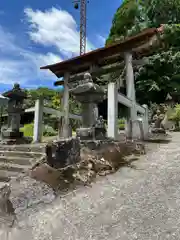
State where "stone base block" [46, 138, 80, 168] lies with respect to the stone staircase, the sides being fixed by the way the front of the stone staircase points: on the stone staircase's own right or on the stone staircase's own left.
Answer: on the stone staircase's own left

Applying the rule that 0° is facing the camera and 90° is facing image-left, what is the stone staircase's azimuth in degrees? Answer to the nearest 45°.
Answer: approximately 45°

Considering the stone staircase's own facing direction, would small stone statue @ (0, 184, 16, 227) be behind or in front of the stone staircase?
in front

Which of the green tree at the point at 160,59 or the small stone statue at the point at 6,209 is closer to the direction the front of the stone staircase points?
the small stone statue

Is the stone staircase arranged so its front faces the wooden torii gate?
no

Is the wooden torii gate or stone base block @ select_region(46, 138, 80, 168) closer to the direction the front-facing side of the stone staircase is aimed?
the stone base block

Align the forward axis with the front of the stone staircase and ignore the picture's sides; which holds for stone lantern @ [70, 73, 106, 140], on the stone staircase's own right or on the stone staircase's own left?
on the stone staircase's own left

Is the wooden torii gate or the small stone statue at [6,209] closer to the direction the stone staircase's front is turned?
the small stone statue

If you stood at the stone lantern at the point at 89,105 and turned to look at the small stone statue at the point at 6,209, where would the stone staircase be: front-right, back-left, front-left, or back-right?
front-right

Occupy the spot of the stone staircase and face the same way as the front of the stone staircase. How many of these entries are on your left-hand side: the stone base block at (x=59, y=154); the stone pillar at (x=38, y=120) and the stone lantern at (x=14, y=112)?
1

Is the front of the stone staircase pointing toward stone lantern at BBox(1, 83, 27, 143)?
no

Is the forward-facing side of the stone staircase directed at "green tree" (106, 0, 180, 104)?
no
